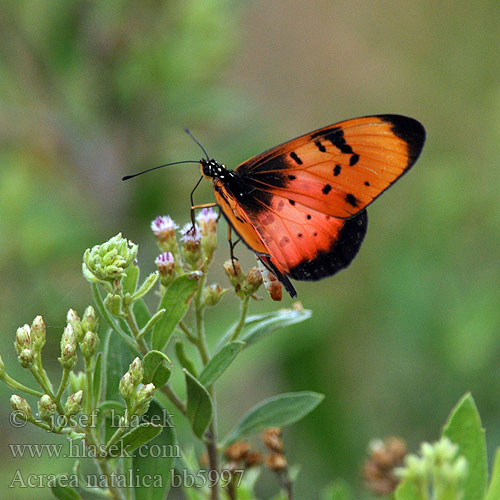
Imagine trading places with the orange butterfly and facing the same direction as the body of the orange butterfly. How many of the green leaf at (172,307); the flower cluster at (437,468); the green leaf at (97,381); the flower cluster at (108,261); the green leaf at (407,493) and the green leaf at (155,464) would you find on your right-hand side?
0

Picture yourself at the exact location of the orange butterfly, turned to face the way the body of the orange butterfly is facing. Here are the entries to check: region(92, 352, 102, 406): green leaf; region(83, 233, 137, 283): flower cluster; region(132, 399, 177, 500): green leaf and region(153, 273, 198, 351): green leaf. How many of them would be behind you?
0

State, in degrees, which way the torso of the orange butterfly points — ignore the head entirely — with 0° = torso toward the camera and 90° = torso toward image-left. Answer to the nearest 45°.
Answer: approximately 90°

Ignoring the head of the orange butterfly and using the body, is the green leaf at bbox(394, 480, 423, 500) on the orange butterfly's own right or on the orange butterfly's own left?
on the orange butterfly's own left

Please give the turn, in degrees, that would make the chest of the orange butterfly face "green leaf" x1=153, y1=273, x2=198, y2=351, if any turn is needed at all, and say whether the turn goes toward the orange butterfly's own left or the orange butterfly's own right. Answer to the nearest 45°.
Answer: approximately 45° to the orange butterfly's own left

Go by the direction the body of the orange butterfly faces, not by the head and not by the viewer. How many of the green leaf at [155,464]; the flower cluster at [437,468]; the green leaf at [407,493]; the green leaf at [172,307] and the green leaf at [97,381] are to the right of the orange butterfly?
0
